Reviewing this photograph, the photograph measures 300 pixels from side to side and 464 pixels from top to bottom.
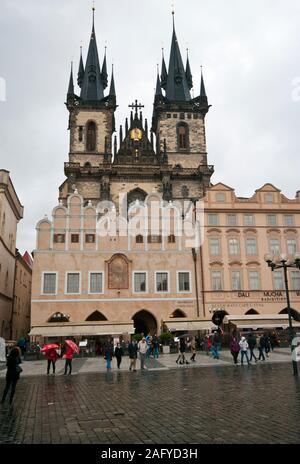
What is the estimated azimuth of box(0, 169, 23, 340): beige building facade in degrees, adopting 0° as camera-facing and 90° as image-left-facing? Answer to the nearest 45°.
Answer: approximately 270°

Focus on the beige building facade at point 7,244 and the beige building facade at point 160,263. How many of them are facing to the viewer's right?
1

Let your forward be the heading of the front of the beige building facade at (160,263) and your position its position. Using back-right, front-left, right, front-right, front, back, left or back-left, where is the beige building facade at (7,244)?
right

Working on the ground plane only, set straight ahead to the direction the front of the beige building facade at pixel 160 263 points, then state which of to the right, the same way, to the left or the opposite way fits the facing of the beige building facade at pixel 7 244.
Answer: to the left

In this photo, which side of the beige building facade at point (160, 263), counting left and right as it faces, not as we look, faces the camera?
front
